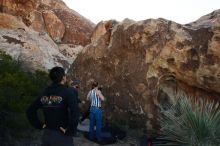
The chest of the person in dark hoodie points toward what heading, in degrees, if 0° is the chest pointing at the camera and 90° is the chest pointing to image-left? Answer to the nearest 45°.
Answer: approximately 225°

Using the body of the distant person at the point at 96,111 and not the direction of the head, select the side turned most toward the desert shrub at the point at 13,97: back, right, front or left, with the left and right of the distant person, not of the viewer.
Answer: left

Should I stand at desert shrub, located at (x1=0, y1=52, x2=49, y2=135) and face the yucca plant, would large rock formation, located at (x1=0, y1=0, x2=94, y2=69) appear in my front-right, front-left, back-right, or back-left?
back-left

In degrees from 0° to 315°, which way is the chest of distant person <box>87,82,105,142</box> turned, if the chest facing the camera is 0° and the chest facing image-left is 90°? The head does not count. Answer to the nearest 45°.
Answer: approximately 180°

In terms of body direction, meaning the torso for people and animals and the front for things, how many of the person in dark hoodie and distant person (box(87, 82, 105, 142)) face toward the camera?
0

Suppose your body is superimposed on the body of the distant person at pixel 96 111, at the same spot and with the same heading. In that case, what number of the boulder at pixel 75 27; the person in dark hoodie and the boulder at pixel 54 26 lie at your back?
1

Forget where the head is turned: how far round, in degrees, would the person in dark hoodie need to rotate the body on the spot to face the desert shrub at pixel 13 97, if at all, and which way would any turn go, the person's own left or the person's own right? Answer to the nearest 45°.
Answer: approximately 45° to the person's own left
